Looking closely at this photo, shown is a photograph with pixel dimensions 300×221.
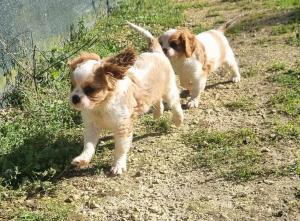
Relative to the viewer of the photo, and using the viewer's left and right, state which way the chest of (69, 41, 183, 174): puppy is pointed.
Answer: facing the viewer and to the left of the viewer

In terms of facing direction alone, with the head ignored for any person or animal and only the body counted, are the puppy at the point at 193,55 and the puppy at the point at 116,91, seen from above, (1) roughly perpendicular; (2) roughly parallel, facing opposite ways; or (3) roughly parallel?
roughly parallel

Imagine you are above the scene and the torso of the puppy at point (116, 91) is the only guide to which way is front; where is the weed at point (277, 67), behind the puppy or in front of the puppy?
behind

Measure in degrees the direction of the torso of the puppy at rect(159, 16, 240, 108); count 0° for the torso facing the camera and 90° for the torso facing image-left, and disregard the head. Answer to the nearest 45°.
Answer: approximately 45°

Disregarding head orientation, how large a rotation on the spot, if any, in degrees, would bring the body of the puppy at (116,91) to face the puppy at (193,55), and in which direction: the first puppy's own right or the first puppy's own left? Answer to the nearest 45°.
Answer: approximately 180°

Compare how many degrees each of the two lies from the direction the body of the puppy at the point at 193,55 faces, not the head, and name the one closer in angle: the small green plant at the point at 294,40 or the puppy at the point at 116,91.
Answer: the puppy

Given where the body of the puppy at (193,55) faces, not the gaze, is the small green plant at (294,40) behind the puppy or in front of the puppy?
behind

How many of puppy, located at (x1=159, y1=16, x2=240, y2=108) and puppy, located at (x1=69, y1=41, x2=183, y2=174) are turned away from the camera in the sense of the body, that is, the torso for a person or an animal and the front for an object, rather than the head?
0

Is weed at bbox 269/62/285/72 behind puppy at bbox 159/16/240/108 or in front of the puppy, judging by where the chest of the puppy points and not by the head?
behind

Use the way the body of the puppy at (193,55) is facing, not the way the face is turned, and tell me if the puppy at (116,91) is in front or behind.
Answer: in front
